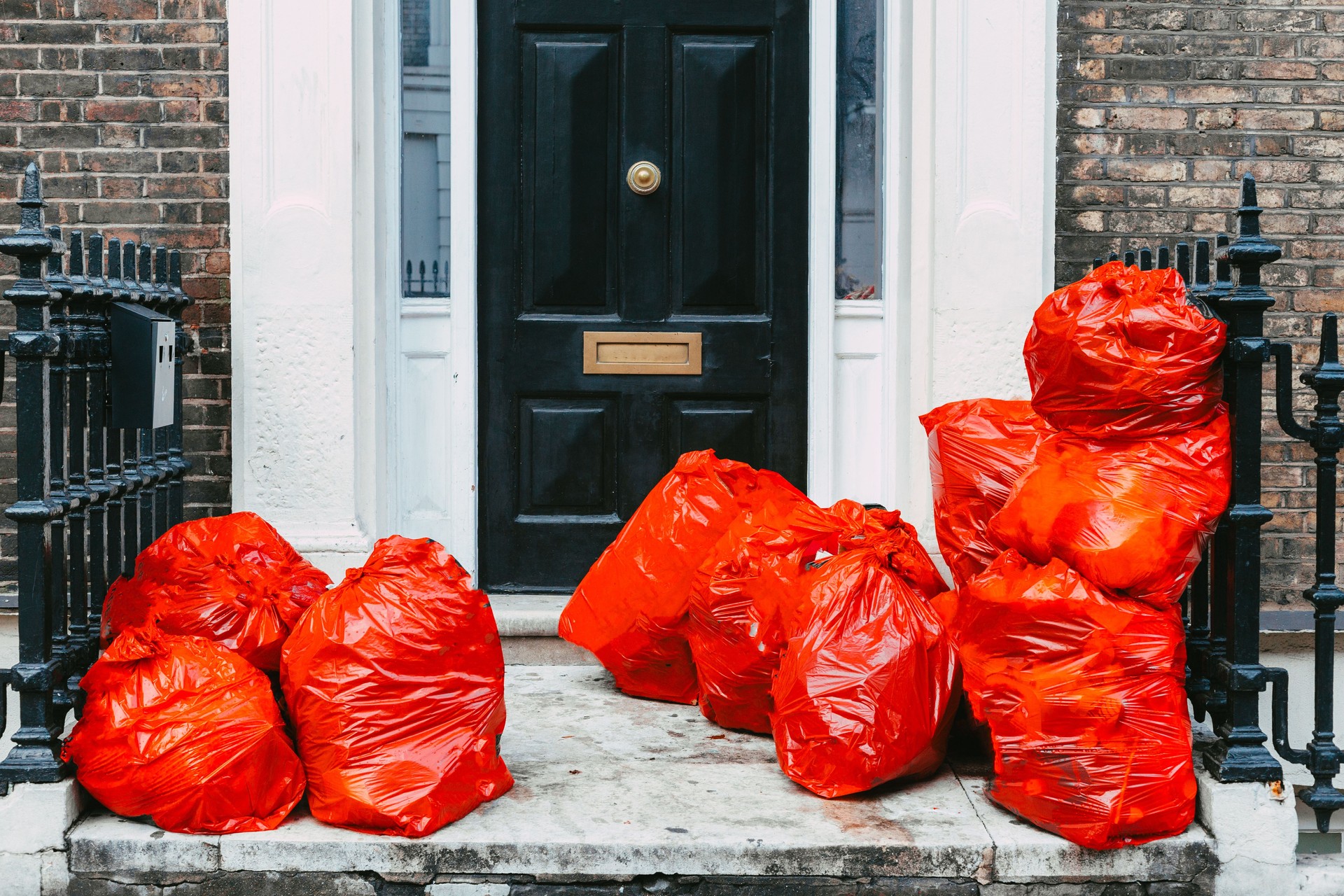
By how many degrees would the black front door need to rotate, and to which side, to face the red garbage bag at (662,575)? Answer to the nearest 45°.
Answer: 0° — it already faces it

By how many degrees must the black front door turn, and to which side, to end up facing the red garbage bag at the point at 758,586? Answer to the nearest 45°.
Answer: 0° — it already faces it

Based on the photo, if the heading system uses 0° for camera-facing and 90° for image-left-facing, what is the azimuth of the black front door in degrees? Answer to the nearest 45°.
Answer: approximately 0°
